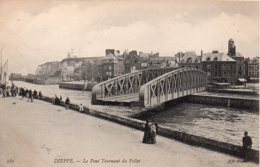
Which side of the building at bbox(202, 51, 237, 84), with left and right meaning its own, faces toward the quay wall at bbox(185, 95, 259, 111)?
front

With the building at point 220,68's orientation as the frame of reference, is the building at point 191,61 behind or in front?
behind

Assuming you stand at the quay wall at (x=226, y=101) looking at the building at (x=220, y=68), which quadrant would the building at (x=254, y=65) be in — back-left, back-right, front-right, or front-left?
front-right

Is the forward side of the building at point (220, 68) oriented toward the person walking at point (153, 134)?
yes

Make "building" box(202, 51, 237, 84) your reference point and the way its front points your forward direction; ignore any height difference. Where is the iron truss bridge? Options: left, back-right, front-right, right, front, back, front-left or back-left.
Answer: front

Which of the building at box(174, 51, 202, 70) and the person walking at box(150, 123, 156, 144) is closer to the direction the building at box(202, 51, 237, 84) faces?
the person walking

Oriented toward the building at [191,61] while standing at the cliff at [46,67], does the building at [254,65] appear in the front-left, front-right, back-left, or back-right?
front-right

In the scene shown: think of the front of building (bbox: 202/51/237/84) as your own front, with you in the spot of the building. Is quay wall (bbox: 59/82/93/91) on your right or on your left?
on your right

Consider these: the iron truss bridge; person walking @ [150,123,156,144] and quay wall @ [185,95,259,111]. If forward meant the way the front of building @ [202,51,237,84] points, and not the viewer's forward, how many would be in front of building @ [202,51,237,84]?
3

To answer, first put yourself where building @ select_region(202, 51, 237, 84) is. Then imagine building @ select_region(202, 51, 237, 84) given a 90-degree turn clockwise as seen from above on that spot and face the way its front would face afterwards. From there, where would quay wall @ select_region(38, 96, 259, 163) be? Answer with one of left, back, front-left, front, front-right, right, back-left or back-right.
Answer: left

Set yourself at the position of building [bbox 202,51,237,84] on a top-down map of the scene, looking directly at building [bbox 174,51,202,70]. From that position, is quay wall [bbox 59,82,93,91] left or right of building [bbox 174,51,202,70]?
left

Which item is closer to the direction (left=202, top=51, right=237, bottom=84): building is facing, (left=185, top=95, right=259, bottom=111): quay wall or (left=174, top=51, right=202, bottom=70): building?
the quay wall

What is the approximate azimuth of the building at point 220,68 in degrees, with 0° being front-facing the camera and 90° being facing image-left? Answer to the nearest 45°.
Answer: approximately 0°
